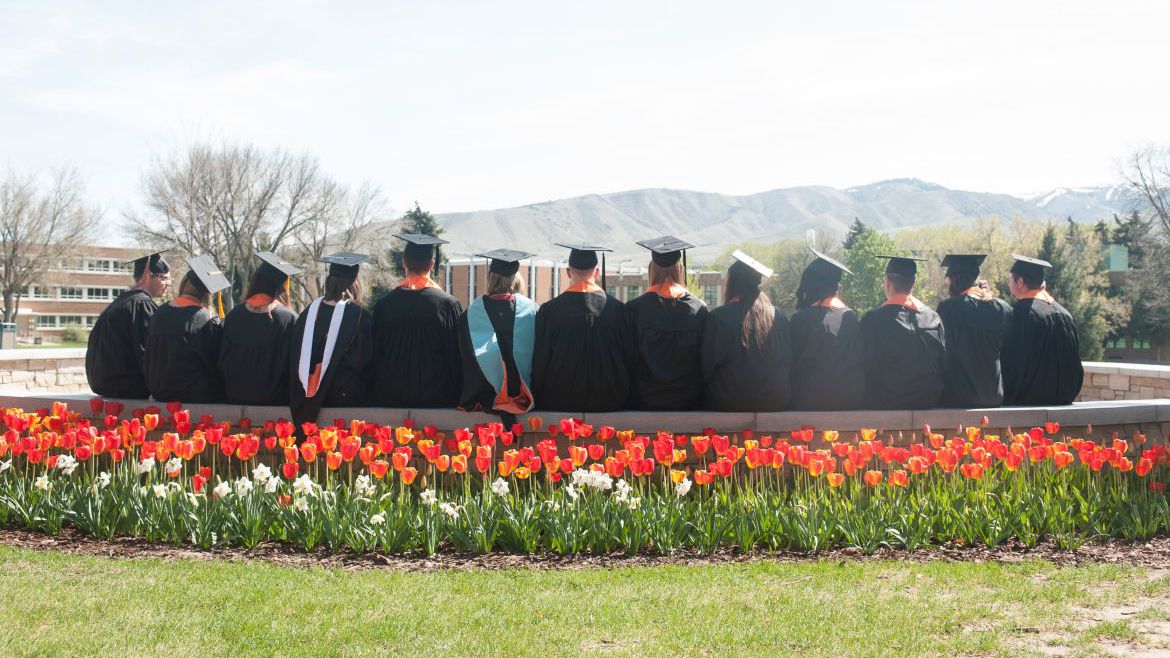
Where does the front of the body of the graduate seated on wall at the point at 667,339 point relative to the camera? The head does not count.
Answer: away from the camera

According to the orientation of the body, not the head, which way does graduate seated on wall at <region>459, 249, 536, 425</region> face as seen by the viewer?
away from the camera

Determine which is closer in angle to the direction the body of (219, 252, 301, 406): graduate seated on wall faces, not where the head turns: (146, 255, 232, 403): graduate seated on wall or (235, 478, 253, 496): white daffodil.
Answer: the graduate seated on wall

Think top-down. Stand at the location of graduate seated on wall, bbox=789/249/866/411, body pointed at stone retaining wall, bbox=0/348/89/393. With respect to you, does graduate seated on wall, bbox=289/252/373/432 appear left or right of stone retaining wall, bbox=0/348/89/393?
left

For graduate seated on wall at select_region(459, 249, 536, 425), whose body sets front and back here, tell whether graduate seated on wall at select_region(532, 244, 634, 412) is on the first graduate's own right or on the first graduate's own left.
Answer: on the first graduate's own right

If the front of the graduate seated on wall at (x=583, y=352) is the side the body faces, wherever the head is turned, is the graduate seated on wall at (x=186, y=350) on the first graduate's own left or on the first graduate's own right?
on the first graduate's own left

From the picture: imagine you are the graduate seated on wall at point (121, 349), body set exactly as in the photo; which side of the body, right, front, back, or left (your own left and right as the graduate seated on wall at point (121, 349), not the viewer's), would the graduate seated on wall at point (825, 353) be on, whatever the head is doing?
right

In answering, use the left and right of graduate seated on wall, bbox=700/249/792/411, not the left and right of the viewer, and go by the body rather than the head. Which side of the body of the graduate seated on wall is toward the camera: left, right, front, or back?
back

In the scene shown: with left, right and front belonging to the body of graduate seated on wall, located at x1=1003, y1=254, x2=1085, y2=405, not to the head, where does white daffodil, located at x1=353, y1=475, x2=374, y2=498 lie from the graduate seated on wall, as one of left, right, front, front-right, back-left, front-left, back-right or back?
left

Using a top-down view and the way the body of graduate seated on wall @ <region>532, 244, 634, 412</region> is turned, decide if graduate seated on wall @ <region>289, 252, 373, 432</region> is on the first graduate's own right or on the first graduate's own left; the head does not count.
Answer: on the first graduate's own left

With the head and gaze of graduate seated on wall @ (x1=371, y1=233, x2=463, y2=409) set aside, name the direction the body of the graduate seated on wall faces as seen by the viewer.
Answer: away from the camera

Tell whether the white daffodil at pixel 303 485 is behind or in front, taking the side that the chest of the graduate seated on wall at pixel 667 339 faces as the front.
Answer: behind

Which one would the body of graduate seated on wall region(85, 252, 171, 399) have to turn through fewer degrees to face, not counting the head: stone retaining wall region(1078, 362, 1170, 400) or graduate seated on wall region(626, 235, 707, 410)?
the stone retaining wall

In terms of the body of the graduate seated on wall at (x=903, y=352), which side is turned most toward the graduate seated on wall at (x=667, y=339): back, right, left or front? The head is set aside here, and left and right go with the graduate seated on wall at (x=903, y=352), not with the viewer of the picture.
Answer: left

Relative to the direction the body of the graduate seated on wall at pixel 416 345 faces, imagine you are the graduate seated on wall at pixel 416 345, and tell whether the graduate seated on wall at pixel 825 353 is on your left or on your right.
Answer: on your right

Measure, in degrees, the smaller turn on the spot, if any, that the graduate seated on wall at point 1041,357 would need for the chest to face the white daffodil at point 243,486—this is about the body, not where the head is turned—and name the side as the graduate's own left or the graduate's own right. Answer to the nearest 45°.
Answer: approximately 90° to the graduate's own left

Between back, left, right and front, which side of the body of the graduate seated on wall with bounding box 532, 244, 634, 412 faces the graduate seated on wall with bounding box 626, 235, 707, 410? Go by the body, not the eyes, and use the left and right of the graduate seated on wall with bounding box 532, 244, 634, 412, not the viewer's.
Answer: right
